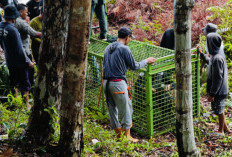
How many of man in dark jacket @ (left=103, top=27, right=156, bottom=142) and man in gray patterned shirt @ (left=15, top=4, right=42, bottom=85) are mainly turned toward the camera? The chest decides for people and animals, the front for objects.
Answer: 0

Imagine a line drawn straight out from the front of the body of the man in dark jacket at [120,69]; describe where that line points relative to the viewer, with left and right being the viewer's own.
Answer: facing away from the viewer and to the right of the viewer

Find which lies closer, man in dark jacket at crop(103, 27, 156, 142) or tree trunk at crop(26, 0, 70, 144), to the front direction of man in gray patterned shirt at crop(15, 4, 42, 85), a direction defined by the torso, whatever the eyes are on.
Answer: the man in dark jacket

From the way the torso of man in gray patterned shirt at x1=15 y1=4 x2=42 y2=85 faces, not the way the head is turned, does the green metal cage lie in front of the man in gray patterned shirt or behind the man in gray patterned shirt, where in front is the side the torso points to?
in front

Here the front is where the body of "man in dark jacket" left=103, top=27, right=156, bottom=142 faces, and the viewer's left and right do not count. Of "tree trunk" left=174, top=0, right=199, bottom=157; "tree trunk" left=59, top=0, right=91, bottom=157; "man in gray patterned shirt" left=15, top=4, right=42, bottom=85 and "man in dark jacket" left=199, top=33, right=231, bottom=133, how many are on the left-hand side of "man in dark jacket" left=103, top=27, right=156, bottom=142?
1

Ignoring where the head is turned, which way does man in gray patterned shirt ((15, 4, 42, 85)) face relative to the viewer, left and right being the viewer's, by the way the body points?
facing to the right of the viewer

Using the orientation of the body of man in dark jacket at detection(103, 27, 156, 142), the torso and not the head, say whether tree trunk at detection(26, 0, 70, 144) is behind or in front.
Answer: behind

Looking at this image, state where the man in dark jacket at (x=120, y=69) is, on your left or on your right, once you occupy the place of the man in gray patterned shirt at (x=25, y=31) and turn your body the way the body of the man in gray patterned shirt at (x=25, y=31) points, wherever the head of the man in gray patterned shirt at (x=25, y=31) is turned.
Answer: on your right

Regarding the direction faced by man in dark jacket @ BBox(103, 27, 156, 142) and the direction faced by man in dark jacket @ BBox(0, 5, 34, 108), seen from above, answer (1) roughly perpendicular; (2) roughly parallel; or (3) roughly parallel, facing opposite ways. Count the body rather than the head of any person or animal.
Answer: roughly parallel

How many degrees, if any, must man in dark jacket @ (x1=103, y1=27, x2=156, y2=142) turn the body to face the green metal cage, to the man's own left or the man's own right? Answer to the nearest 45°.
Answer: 0° — they already face it

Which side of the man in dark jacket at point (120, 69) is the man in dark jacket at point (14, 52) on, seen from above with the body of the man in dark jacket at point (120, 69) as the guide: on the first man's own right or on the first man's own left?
on the first man's own left

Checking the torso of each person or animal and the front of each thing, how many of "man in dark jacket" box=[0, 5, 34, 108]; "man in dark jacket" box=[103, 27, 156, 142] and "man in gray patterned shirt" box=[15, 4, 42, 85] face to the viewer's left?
0
